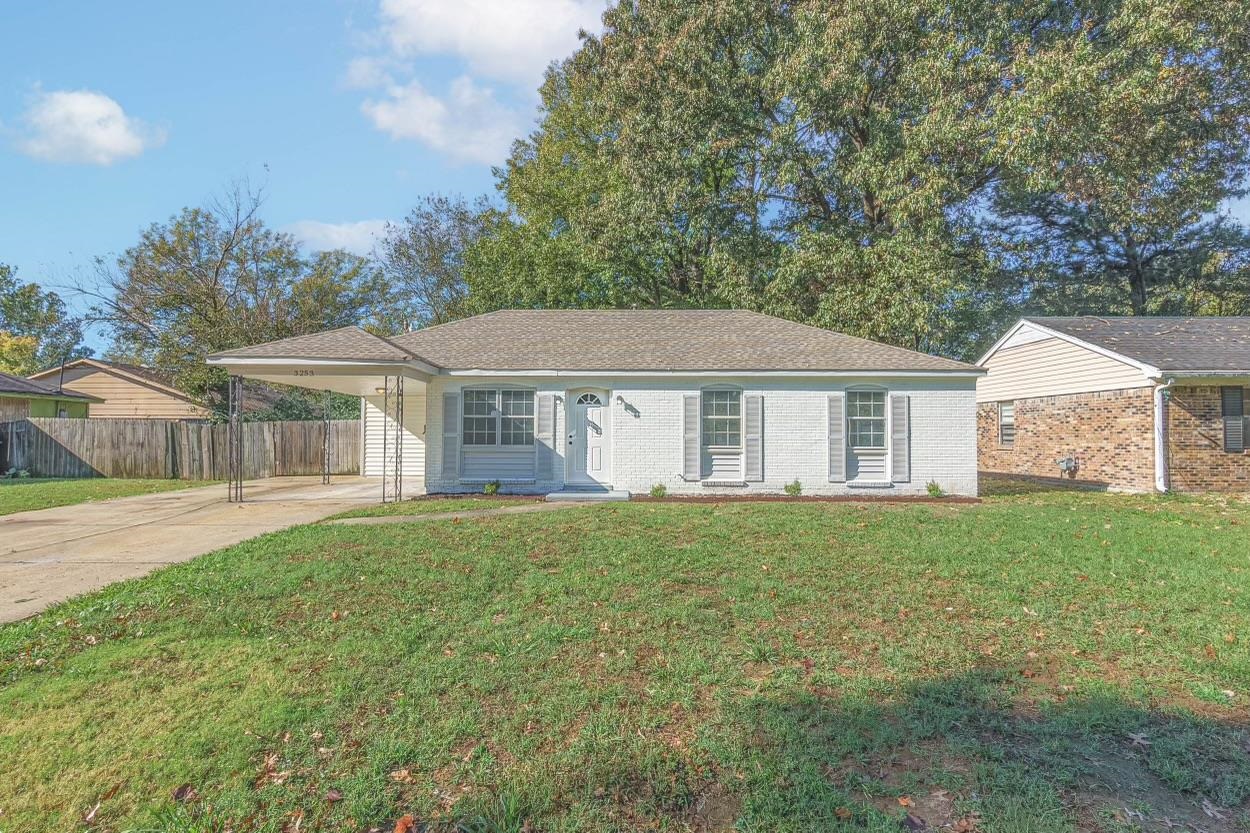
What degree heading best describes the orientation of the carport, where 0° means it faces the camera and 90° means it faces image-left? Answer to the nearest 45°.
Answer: approximately 0°

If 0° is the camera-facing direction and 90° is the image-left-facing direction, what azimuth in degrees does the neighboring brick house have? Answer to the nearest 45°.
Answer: approximately 0°

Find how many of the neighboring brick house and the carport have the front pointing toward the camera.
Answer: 2

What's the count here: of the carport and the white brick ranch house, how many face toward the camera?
2
